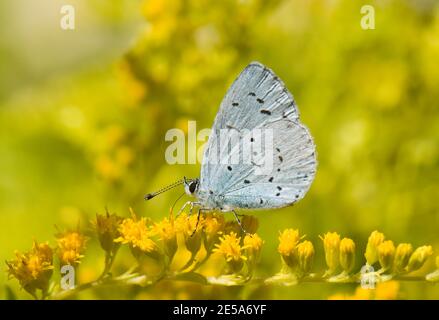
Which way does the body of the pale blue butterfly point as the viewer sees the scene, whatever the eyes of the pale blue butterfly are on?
to the viewer's left
